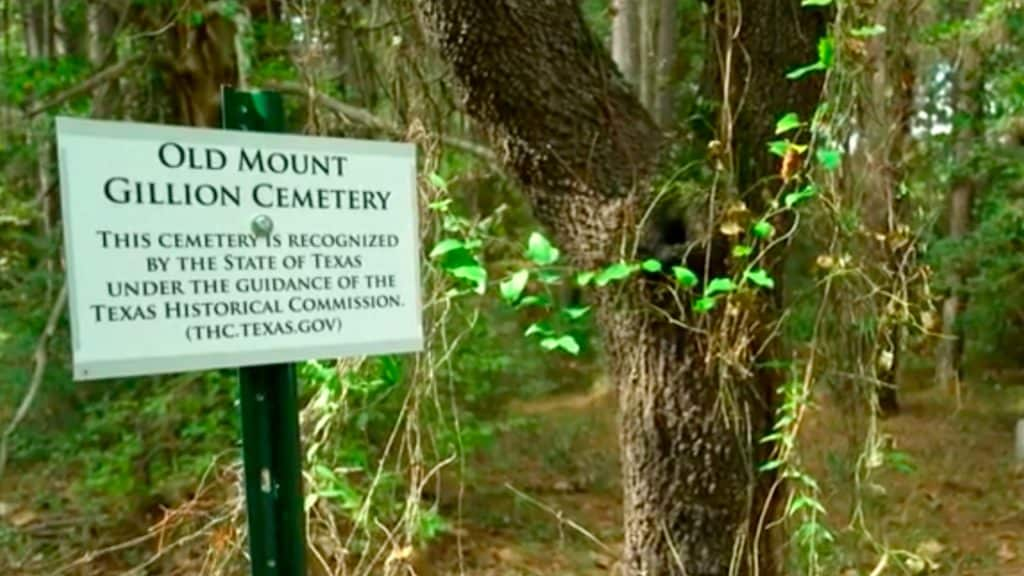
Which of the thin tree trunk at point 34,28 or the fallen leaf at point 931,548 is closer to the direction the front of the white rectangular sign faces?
the fallen leaf

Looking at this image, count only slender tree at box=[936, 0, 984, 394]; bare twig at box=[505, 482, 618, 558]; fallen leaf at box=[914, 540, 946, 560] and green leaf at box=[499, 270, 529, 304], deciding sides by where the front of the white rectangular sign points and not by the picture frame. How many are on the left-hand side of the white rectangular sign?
4

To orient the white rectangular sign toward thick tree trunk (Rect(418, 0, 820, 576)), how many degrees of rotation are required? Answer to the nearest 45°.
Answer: approximately 90° to its left

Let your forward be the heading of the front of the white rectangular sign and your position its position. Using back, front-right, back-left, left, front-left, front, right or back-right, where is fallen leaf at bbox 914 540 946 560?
left

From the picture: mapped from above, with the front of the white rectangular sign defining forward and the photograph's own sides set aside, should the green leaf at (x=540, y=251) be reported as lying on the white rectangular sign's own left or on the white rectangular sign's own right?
on the white rectangular sign's own left

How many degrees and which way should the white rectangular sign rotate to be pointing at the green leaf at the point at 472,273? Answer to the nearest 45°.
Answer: approximately 90° to its left

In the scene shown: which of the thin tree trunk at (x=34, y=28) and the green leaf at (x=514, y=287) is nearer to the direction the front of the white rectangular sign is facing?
the green leaf

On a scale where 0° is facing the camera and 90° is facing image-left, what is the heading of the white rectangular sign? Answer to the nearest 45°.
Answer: approximately 315°

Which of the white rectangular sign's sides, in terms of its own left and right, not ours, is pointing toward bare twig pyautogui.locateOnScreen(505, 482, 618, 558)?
back

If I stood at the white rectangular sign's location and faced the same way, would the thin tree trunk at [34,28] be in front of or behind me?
behind
